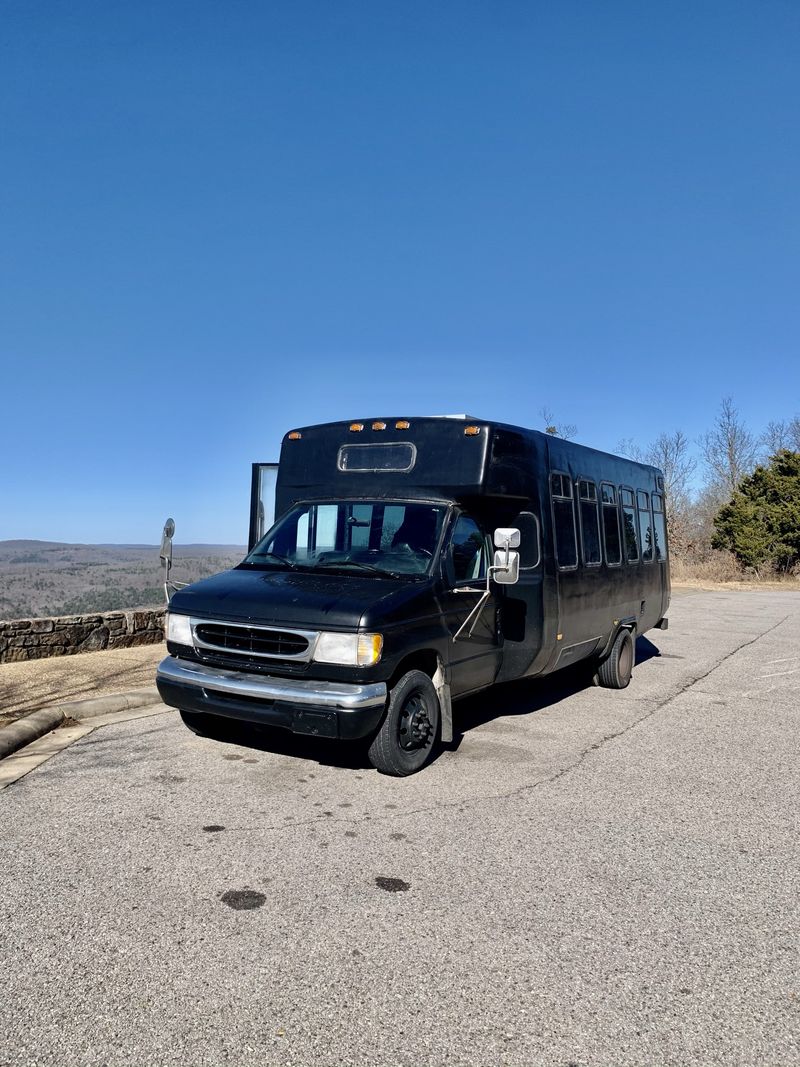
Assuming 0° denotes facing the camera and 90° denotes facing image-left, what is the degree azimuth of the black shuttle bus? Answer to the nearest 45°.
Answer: approximately 45°

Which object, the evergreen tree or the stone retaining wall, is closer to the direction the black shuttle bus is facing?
the stone retaining wall

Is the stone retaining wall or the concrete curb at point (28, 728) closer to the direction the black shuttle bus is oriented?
the concrete curb

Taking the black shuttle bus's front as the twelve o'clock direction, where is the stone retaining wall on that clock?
The stone retaining wall is roughly at 3 o'clock from the black shuttle bus.

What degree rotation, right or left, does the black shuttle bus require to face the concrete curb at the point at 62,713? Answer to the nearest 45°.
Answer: approximately 45° to its right

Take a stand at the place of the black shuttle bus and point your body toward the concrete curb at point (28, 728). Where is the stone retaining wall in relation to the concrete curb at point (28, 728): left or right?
right

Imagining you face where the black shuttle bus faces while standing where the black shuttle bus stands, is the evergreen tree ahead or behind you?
behind
